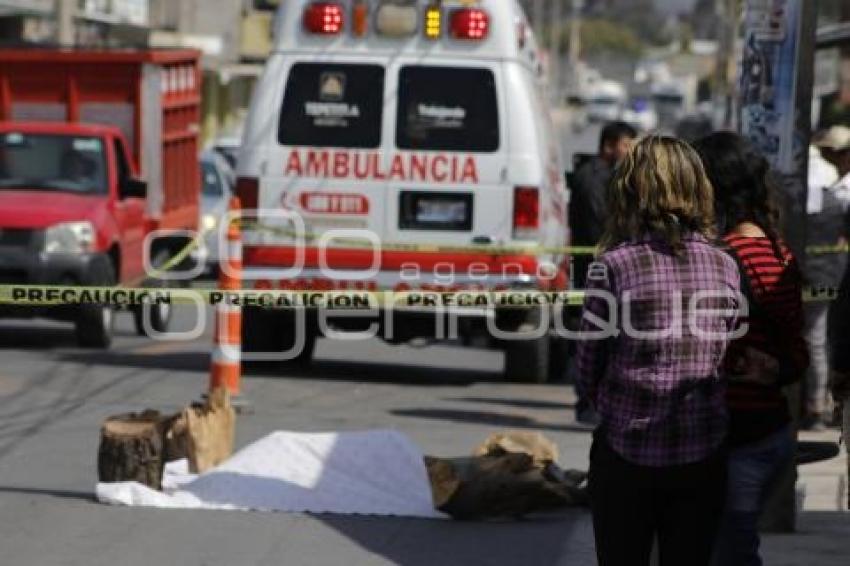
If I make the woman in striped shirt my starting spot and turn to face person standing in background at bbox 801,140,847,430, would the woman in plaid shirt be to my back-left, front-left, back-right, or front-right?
back-left

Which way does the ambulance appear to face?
away from the camera

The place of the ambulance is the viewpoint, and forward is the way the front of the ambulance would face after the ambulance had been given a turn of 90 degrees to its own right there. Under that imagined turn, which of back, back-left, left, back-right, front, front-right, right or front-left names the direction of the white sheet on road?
right

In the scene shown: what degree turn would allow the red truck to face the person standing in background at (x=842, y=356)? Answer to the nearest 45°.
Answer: approximately 45° to its left

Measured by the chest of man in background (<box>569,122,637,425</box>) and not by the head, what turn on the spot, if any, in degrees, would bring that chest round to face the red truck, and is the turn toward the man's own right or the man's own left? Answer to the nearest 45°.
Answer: approximately 135° to the man's own left

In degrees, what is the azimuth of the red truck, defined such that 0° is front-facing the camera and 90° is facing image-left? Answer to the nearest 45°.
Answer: approximately 45°

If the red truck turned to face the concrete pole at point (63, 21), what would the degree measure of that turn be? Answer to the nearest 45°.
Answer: approximately 135° to its right

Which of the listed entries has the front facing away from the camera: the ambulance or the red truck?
the ambulance

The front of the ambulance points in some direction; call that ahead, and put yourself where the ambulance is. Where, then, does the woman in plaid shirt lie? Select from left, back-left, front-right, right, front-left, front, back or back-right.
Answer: back
